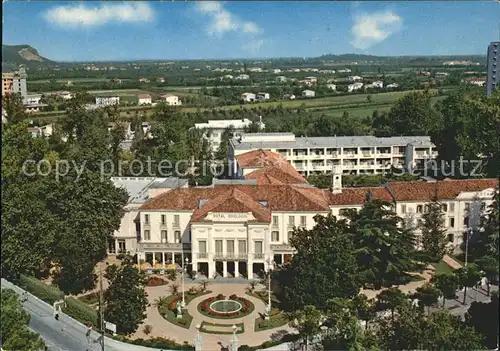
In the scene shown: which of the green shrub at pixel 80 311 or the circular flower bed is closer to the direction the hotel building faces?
the circular flower bed

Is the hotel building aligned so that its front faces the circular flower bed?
yes

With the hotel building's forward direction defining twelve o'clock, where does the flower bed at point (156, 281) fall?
The flower bed is roughly at 2 o'clock from the hotel building.

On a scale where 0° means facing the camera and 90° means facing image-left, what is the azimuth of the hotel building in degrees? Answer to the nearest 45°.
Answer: approximately 0°

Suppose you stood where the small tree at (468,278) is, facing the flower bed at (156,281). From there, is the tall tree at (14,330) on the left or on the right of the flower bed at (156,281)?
left

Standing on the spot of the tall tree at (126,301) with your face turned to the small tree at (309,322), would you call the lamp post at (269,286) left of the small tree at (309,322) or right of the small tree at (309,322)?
left

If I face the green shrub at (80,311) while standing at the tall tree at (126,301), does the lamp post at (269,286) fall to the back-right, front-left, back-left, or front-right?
back-right

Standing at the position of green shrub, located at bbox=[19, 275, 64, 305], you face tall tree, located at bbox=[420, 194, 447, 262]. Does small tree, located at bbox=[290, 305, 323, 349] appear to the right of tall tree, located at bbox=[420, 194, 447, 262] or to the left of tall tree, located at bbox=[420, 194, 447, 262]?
right

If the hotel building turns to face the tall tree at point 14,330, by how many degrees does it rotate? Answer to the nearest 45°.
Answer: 0° — it already faces it

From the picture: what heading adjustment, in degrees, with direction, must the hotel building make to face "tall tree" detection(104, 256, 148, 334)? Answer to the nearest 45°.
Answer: approximately 45° to its right
